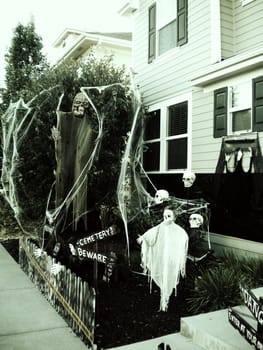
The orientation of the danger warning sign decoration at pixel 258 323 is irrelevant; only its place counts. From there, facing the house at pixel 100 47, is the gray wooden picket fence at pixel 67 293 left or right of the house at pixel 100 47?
left

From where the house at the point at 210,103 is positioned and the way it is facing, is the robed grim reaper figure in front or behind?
in front

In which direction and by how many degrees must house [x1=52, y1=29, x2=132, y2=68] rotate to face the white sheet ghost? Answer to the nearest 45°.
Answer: approximately 45° to its left

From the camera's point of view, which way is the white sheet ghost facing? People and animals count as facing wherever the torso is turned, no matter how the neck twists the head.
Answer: toward the camera

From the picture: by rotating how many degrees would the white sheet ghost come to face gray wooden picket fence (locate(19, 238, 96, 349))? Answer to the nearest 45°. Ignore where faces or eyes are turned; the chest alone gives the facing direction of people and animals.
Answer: approximately 45° to its right

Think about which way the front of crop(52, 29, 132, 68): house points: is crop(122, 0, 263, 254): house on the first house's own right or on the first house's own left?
on the first house's own left

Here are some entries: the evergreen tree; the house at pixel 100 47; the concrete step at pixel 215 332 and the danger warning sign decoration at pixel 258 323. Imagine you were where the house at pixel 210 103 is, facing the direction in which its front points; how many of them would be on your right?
2

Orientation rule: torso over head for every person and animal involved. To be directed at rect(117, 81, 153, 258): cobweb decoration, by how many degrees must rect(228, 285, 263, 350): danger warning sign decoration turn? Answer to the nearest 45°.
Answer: approximately 90° to its right

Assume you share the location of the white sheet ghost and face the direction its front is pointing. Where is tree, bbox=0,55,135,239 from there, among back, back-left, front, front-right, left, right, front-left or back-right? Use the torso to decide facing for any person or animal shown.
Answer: back-right

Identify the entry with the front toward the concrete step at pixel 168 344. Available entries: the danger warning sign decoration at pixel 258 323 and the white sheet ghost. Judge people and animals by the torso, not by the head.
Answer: the white sheet ghost

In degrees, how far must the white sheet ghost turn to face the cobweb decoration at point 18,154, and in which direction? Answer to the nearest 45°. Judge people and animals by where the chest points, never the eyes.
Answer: approximately 135° to its right

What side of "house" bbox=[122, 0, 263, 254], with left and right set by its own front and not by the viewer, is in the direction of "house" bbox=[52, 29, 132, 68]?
right

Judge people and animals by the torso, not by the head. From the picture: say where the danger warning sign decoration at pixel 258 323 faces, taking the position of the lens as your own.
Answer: facing the viewer and to the left of the viewer

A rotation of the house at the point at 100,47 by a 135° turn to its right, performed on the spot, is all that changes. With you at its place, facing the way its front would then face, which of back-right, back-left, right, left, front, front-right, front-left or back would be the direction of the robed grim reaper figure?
back
